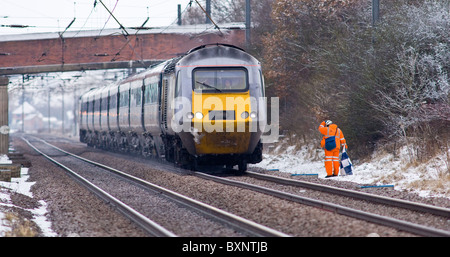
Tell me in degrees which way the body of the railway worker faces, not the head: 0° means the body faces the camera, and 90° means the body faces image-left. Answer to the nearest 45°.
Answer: approximately 135°

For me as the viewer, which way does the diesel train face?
facing the viewer

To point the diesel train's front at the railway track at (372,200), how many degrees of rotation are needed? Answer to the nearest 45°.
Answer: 0° — it already faces it

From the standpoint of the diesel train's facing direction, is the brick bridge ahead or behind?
behind

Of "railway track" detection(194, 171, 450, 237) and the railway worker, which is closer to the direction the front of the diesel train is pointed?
the railway track

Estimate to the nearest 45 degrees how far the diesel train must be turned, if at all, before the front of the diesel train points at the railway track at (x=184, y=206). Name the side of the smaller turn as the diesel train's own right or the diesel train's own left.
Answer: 0° — it already faces it

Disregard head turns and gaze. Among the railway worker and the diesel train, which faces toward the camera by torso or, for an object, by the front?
the diesel train

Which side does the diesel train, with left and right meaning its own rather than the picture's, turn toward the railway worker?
front

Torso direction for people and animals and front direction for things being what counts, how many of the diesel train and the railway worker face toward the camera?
1
